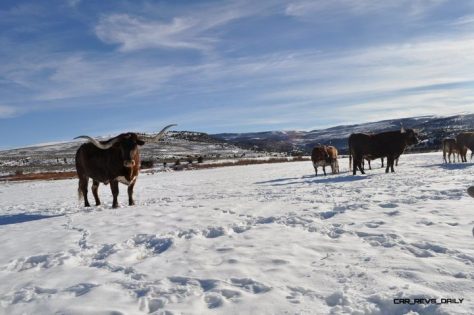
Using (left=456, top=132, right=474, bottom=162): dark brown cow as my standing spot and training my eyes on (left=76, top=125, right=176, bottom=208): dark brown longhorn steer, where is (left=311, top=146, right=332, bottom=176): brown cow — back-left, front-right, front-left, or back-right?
front-right

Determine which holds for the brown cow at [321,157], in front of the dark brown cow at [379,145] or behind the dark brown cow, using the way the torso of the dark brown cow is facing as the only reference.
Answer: behind

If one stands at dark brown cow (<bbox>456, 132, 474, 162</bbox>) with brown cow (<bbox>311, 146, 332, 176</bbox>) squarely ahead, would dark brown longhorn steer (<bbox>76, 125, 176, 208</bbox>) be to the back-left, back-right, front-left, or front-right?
front-left

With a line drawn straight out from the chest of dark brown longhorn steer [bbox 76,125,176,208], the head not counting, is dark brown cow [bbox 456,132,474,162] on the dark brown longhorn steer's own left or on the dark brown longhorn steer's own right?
on the dark brown longhorn steer's own left

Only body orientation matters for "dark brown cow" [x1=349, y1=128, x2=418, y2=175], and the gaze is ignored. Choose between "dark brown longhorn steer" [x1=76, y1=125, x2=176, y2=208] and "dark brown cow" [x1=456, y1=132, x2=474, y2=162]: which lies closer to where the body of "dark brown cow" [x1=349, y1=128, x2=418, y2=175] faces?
the dark brown cow

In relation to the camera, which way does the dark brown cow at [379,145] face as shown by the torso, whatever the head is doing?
to the viewer's right

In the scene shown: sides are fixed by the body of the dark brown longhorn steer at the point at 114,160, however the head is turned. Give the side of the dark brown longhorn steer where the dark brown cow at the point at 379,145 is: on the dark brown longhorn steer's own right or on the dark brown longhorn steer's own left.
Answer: on the dark brown longhorn steer's own left

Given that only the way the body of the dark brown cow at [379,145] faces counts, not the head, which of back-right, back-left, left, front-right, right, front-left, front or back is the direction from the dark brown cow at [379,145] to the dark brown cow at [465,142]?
front-left

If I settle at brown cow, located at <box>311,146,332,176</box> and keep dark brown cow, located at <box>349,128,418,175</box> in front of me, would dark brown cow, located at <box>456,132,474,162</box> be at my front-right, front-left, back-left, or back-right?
front-left

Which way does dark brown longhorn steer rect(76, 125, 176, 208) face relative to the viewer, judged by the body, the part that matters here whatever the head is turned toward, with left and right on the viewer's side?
facing the viewer and to the right of the viewer
